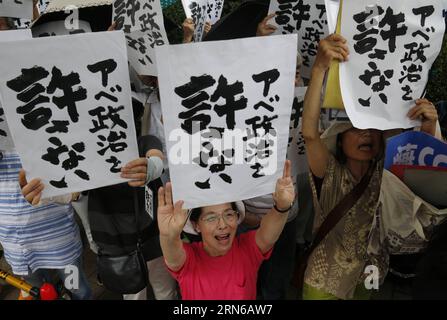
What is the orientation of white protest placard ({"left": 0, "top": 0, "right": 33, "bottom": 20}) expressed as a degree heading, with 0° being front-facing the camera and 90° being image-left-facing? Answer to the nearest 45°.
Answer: approximately 0°

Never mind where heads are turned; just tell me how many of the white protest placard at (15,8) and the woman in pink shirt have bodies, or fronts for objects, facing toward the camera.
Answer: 2

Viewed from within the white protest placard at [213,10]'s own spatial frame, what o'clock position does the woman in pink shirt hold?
The woman in pink shirt is roughly at 12 o'clock from the white protest placard.

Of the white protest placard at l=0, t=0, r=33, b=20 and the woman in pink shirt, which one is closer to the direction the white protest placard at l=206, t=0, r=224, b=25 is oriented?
the woman in pink shirt

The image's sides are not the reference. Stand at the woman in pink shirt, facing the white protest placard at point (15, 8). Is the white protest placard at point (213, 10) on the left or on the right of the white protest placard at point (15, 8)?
right

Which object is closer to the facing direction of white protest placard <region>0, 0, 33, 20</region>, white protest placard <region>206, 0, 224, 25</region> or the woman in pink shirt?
the woman in pink shirt

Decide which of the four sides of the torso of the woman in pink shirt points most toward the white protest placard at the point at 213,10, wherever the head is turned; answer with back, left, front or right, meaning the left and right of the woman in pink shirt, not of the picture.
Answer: back
